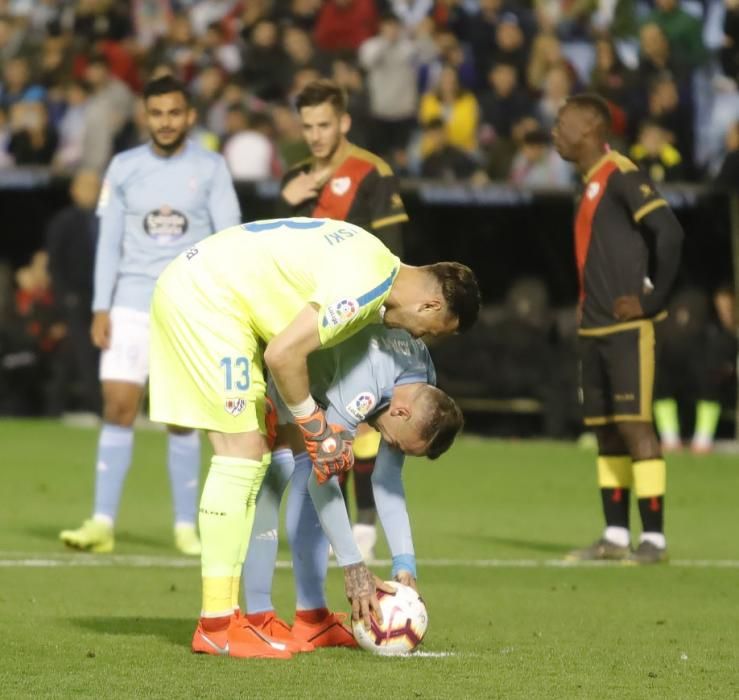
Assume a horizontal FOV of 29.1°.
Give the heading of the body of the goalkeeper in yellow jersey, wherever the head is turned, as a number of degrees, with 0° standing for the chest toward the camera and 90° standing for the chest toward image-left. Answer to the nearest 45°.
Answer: approximately 270°

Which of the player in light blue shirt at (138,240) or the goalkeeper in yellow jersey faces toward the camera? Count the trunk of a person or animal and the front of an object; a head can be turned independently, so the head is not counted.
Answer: the player in light blue shirt

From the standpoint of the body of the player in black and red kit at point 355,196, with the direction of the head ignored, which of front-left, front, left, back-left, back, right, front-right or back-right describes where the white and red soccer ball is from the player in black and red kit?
front-left

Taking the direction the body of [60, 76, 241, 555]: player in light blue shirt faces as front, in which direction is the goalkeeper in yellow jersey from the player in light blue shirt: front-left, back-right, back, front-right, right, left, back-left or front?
front

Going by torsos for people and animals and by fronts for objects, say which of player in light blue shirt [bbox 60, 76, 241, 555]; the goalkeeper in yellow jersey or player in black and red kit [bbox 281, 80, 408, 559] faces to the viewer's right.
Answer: the goalkeeper in yellow jersey

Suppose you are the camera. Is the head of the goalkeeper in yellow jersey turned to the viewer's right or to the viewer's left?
to the viewer's right

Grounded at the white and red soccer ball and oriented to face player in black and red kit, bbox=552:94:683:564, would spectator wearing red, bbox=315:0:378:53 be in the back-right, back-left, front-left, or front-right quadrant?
front-left

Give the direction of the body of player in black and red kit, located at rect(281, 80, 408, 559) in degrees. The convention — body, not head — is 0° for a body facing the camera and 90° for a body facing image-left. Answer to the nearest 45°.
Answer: approximately 45°

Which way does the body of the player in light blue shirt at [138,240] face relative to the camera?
toward the camera

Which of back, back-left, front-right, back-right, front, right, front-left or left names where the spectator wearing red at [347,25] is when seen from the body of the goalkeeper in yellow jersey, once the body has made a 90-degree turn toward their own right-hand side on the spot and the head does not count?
back

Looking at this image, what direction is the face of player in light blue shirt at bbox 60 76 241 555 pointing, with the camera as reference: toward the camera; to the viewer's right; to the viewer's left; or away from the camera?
toward the camera

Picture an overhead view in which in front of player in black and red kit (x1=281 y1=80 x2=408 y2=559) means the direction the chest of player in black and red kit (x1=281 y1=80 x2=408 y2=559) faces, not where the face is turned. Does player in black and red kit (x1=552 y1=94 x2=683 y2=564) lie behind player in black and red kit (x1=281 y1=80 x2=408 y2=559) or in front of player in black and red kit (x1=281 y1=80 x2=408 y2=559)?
behind

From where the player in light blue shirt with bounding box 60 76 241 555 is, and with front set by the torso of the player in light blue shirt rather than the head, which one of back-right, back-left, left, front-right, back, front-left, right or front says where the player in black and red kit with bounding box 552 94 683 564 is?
left
